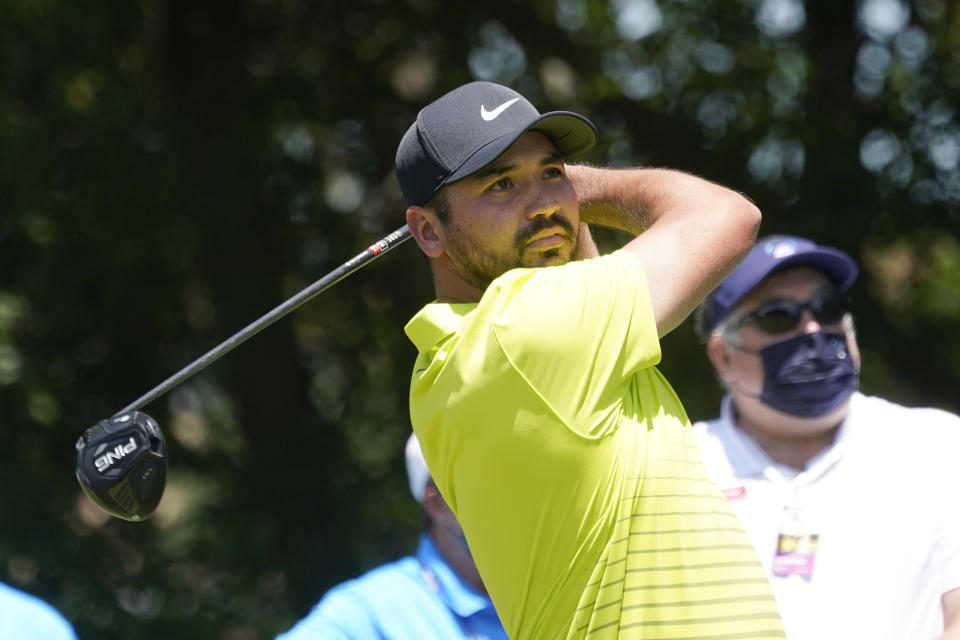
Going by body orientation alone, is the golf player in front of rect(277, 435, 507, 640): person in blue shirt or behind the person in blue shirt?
in front

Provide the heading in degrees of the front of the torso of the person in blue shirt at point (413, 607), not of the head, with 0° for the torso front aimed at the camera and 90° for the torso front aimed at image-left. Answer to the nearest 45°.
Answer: approximately 315°

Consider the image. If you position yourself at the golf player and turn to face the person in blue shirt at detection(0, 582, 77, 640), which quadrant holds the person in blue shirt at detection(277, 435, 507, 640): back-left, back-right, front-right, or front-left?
front-right

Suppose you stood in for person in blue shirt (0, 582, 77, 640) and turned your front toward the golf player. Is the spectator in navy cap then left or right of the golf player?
left

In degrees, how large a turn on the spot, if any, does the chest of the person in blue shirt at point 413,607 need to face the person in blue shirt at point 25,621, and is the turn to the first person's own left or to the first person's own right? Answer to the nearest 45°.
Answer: approximately 135° to the first person's own right

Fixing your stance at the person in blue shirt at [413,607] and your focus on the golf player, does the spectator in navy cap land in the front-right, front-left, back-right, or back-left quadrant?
front-left

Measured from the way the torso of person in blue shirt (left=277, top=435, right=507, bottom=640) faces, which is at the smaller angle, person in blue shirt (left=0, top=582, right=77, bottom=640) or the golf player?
the golf player

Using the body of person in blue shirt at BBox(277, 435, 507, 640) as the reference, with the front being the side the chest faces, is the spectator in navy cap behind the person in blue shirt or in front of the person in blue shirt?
in front
